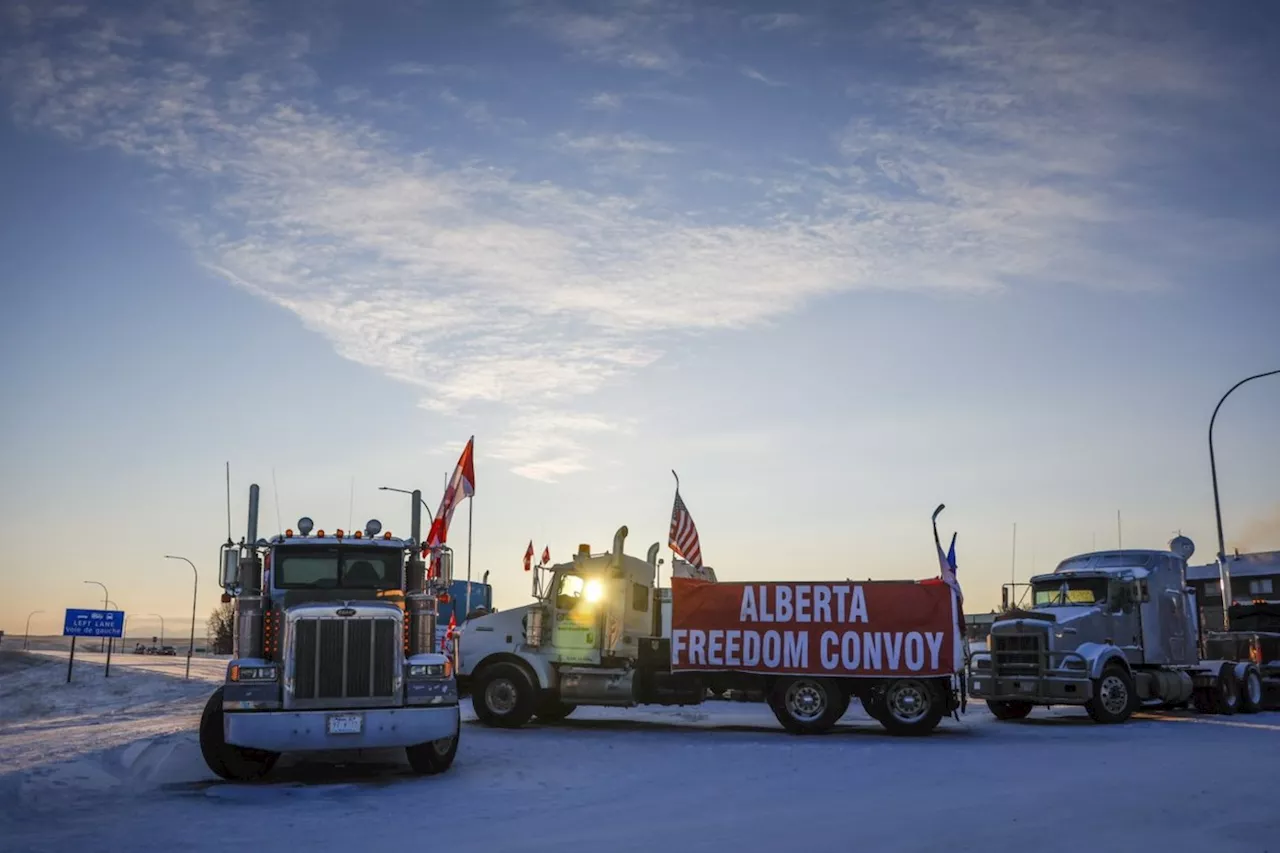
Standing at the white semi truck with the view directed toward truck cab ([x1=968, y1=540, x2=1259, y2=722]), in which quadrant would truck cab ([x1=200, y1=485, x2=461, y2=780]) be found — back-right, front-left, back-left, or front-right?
back-right

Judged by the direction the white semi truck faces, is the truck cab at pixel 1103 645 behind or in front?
behind

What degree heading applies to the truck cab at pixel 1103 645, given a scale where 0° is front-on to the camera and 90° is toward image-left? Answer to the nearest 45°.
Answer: approximately 45°

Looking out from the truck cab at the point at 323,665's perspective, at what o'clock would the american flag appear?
The american flag is roughly at 7 o'clock from the truck cab.

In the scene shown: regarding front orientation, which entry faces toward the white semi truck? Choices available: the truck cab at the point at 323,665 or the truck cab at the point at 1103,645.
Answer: the truck cab at the point at 1103,645

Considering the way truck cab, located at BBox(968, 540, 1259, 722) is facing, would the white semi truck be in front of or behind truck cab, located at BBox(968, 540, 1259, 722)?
in front

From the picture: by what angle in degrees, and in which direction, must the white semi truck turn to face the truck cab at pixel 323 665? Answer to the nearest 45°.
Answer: approximately 45° to its left

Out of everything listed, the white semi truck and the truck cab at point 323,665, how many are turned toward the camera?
1

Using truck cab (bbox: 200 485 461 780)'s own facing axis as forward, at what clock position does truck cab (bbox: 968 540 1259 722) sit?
truck cab (bbox: 968 540 1259 722) is roughly at 8 o'clock from truck cab (bbox: 200 485 461 780).

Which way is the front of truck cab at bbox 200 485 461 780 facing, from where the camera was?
facing the viewer

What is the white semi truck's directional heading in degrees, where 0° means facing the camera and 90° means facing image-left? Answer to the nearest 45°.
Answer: approximately 90°

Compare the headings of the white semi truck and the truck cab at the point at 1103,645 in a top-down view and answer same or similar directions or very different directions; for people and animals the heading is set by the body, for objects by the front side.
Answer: same or similar directions

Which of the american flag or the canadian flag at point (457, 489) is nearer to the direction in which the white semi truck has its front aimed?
the canadian flag
